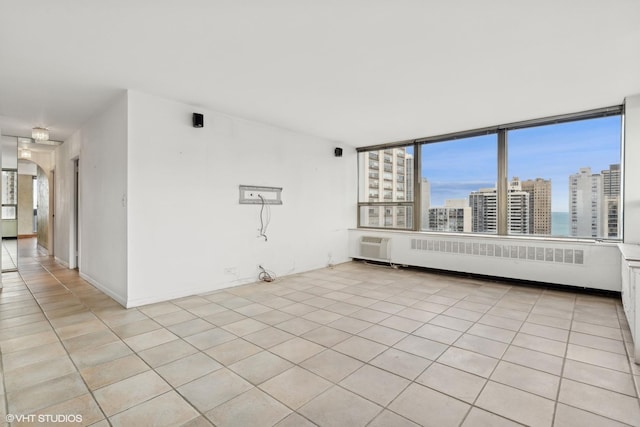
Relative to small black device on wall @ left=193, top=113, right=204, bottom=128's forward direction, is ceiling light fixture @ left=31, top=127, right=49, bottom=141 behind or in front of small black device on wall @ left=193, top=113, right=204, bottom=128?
behind

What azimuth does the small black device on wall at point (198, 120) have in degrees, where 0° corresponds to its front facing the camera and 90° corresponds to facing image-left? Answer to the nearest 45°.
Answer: approximately 315°

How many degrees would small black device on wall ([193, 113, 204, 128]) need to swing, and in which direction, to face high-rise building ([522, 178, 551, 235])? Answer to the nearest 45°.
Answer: approximately 45° to its left

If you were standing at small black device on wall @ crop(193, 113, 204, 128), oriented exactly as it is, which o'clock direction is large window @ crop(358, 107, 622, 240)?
The large window is roughly at 11 o'clock from the small black device on wall.

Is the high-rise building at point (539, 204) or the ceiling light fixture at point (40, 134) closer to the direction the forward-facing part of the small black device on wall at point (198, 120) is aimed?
the high-rise building

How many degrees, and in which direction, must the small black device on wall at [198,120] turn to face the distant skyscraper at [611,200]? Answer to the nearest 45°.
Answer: approximately 45° to its left
